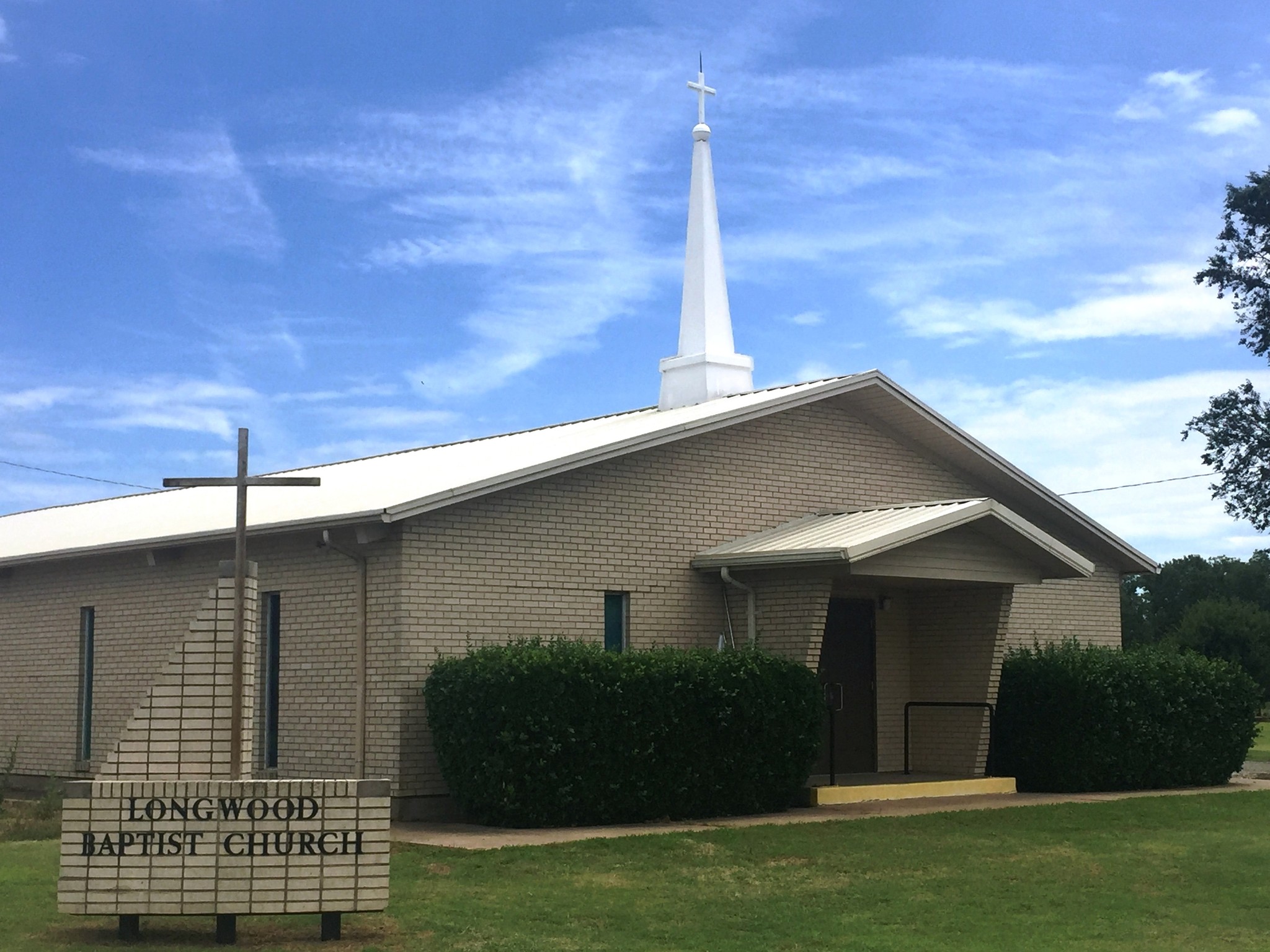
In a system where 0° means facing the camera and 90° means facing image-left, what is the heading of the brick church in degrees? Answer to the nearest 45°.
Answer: approximately 315°

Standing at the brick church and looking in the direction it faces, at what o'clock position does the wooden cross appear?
The wooden cross is roughly at 2 o'clock from the brick church.

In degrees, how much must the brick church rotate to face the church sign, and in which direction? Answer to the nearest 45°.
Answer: approximately 45° to its right

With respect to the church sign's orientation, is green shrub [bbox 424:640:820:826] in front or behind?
behind

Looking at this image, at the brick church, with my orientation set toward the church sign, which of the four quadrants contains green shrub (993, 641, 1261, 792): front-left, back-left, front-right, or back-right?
front-left

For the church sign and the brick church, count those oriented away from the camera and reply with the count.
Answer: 0

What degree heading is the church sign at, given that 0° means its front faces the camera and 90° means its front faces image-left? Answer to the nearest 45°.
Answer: approximately 0°
